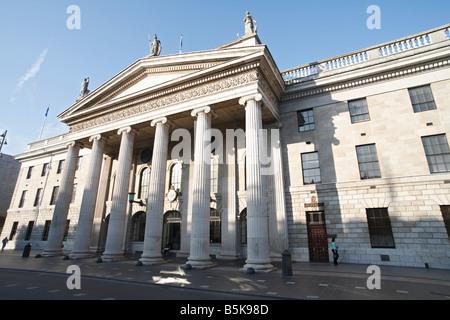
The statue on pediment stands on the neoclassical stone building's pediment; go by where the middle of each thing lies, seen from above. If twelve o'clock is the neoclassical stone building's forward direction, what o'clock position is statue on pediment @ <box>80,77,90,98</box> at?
The statue on pediment is roughly at 2 o'clock from the neoclassical stone building.
